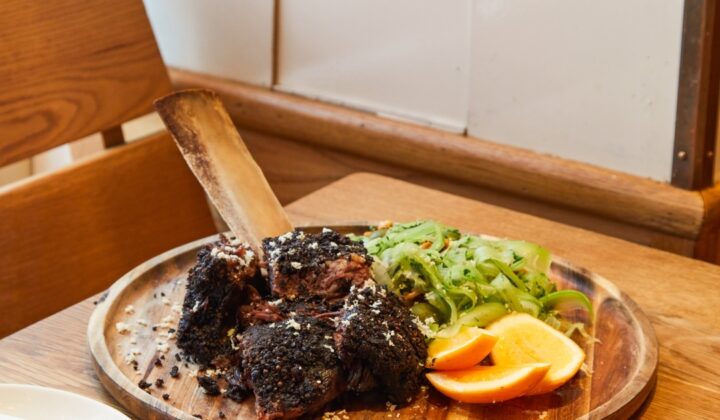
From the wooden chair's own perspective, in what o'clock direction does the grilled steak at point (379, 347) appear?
The grilled steak is roughly at 1 o'clock from the wooden chair.

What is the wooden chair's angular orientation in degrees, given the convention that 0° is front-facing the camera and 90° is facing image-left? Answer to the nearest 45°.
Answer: approximately 315°

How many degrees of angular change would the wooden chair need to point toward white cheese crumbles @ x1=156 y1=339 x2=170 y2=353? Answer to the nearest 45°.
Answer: approximately 45° to its right

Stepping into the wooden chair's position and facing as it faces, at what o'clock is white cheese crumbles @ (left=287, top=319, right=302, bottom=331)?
The white cheese crumbles is roughly at 1 o'clock from the wooden chair.

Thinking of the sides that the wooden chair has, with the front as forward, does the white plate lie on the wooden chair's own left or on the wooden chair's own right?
on the wooden chair's own right

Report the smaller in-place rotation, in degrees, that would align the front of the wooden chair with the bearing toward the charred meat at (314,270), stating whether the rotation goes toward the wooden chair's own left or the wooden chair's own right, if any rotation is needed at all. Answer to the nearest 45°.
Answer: approximately 45° to the wooden chair's own right
